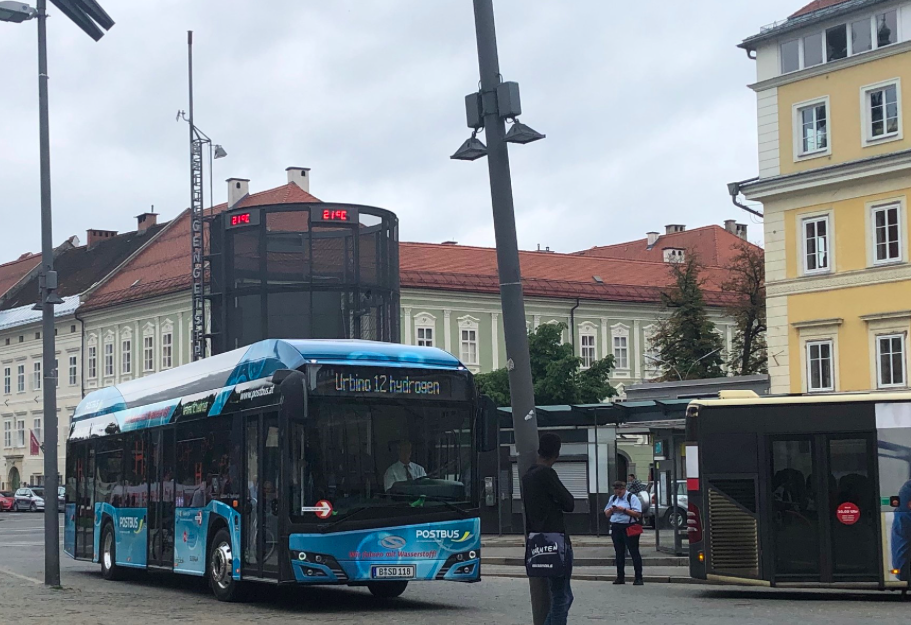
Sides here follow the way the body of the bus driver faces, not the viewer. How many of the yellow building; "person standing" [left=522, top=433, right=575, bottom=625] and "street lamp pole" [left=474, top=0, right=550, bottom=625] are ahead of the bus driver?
2

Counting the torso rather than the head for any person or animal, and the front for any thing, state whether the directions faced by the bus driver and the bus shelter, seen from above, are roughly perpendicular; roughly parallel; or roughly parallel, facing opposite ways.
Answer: roughly parallel

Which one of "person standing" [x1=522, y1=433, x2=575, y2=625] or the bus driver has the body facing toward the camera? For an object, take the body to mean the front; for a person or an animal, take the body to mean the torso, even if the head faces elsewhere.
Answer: the bus driver

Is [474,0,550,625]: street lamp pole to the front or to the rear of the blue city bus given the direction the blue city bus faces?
to the front

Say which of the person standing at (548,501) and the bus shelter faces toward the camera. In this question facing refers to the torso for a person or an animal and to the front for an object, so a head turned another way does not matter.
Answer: the bus shelter

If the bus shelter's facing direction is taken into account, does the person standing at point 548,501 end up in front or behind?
in front

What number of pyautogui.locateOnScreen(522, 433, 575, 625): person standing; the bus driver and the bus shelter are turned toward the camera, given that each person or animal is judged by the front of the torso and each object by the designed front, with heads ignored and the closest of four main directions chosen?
2

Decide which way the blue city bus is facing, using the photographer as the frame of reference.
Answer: facing the viewer and to the right of the viewer

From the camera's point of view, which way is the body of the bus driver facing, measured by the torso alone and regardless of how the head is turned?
toward the camera

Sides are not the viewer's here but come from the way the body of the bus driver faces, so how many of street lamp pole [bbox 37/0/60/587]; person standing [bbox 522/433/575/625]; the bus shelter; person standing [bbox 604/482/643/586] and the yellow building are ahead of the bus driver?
1

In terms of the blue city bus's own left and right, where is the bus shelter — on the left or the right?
on its left

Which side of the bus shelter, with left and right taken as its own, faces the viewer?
front

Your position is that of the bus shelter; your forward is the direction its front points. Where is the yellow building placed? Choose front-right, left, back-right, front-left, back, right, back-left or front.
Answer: back-left

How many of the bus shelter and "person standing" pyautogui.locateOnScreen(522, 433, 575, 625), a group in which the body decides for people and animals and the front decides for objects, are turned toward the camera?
1

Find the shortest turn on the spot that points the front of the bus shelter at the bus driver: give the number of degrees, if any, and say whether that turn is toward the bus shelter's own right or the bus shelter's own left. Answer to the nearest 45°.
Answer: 0° — it already faces them

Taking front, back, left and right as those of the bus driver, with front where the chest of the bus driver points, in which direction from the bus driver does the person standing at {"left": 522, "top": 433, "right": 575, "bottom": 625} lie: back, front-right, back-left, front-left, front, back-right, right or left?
front
